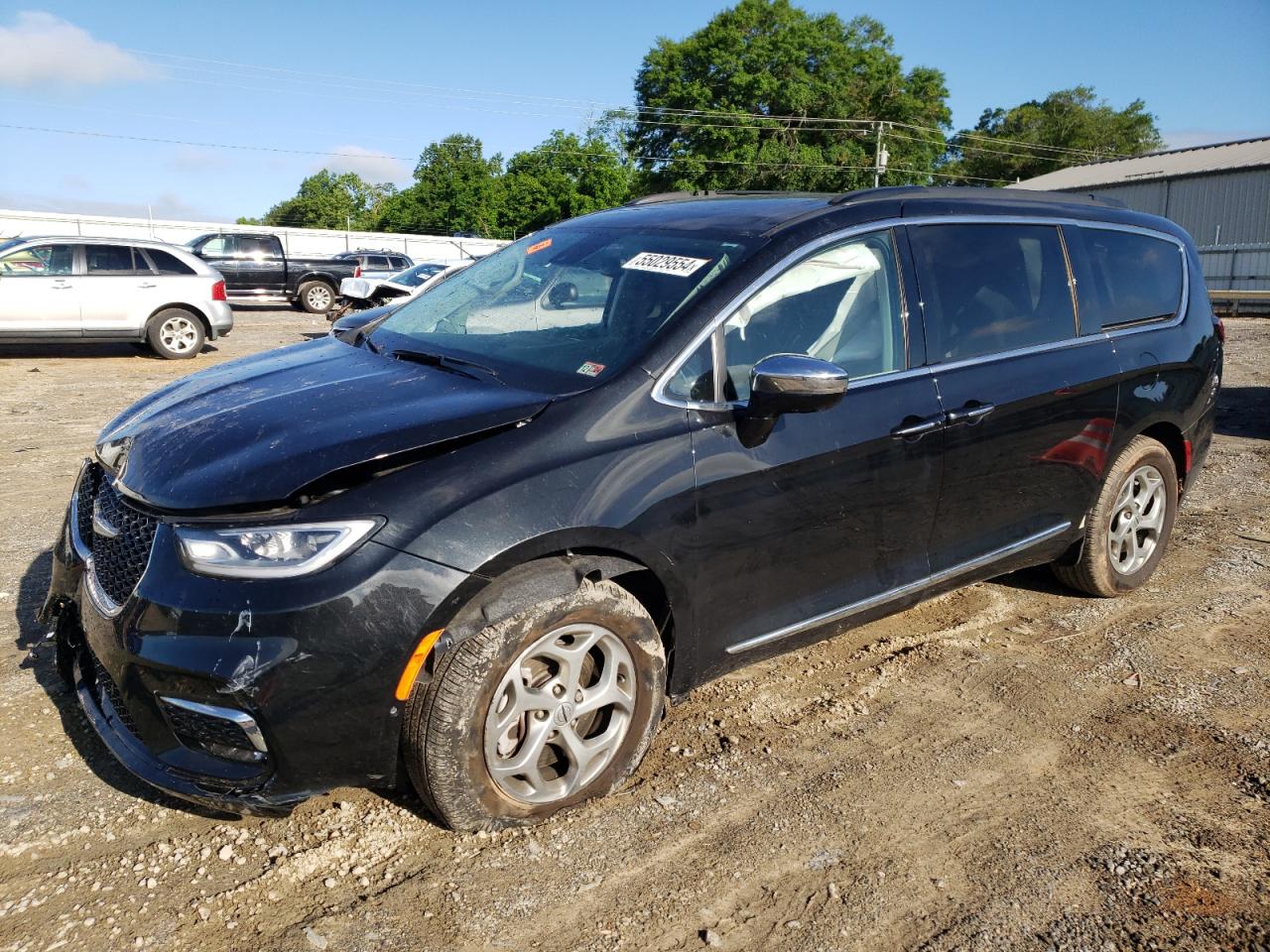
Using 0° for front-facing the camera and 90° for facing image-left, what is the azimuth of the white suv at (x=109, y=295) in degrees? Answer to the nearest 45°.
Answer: approximately 90°

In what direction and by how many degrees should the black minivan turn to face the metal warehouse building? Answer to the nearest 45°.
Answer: approximately 180°

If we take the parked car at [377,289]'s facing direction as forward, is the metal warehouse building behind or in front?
behind

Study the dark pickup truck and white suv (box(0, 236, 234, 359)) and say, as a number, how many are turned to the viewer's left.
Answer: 2

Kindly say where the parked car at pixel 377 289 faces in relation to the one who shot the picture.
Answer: facing the viewer and to the left of the viewer

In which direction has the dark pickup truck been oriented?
to the viewer's left

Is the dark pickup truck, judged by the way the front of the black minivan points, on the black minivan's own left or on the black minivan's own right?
on the black minivan's own right

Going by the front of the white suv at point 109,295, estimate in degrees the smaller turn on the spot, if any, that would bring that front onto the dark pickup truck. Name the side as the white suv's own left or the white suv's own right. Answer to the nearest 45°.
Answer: approximately 90° to the white suv's own right

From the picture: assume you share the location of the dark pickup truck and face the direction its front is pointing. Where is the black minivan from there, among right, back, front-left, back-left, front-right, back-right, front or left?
left

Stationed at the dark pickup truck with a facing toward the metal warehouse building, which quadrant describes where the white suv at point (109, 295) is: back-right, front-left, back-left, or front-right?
back-right
